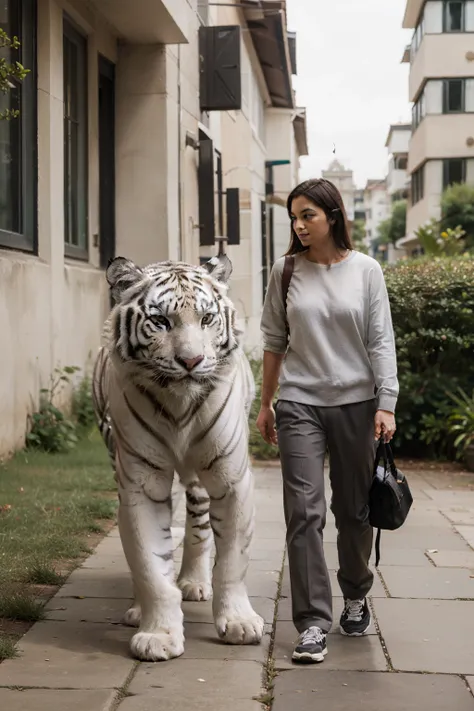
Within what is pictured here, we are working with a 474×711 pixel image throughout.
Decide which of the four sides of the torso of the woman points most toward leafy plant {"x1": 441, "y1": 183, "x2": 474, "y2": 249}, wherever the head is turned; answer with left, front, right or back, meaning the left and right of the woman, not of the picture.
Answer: back

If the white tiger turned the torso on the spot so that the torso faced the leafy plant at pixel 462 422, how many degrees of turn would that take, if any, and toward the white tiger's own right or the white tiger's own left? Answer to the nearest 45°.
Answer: approximately 135° to the white tiger's own left

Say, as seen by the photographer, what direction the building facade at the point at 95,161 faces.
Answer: facing to the right of the viewer

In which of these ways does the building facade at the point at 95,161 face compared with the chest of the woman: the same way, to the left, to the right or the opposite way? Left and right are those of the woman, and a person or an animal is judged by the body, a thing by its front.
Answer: to the left

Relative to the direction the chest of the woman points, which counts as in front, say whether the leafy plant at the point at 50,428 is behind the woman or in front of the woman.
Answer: behind

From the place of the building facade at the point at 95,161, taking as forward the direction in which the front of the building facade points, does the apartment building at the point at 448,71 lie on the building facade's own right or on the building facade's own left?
on the building facade's own left

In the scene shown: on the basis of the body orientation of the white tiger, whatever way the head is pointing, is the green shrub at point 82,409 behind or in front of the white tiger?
behind

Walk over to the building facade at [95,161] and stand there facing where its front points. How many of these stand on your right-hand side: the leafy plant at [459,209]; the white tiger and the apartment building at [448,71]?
1

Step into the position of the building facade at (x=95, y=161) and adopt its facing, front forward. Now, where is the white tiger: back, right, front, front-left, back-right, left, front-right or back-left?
right
